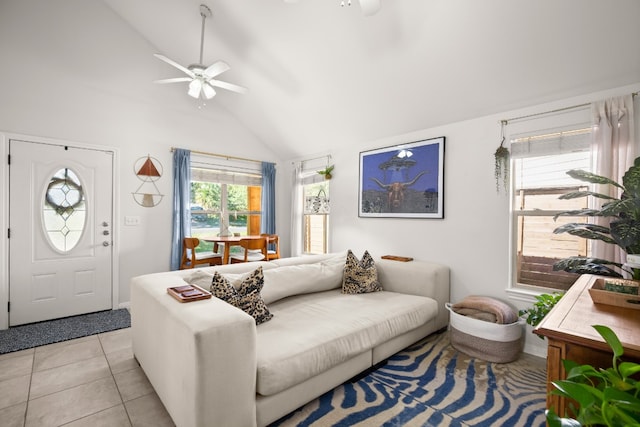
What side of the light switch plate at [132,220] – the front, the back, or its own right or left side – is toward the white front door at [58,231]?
right

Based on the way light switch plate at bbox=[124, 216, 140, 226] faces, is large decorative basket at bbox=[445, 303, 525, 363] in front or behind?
in front

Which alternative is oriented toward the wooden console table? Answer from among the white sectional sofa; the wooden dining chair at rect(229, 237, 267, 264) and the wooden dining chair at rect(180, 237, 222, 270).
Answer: the white sectional sofa

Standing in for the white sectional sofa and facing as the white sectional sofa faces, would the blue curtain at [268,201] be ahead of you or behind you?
behind

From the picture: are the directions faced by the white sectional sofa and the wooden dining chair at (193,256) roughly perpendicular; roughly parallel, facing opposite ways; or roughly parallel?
roughly perpendicular

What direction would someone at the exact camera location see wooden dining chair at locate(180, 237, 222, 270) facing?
facing away from the viewer and to the right of the viewer

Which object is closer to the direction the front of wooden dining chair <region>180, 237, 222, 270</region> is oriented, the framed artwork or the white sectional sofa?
the framed artwork

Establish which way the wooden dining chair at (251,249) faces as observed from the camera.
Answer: facing to the left of the viewer

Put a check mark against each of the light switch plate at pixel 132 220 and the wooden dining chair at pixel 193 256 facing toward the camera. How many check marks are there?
1

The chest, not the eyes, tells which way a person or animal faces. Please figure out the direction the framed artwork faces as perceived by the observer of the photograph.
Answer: facing the viewer and to the left of the viewer

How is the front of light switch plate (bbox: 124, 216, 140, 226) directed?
toward the camera

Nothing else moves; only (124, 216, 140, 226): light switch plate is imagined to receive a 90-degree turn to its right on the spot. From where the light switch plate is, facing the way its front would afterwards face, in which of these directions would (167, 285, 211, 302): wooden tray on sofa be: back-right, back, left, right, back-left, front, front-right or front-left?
left

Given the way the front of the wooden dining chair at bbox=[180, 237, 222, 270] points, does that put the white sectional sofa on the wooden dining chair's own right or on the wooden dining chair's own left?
on the wooden dining chair's own right

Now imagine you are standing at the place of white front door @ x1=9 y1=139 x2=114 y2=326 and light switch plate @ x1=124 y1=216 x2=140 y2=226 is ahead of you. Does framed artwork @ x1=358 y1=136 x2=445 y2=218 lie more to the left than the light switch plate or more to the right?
right

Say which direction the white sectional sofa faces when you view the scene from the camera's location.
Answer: facing the viewer and to the right of the viewer

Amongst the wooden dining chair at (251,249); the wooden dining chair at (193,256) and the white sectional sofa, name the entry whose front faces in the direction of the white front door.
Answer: the wooden dining chair at (251,249)

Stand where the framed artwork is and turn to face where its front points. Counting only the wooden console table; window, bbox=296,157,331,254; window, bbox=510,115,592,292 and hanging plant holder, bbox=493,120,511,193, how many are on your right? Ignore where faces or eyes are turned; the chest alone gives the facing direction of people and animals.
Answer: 1
